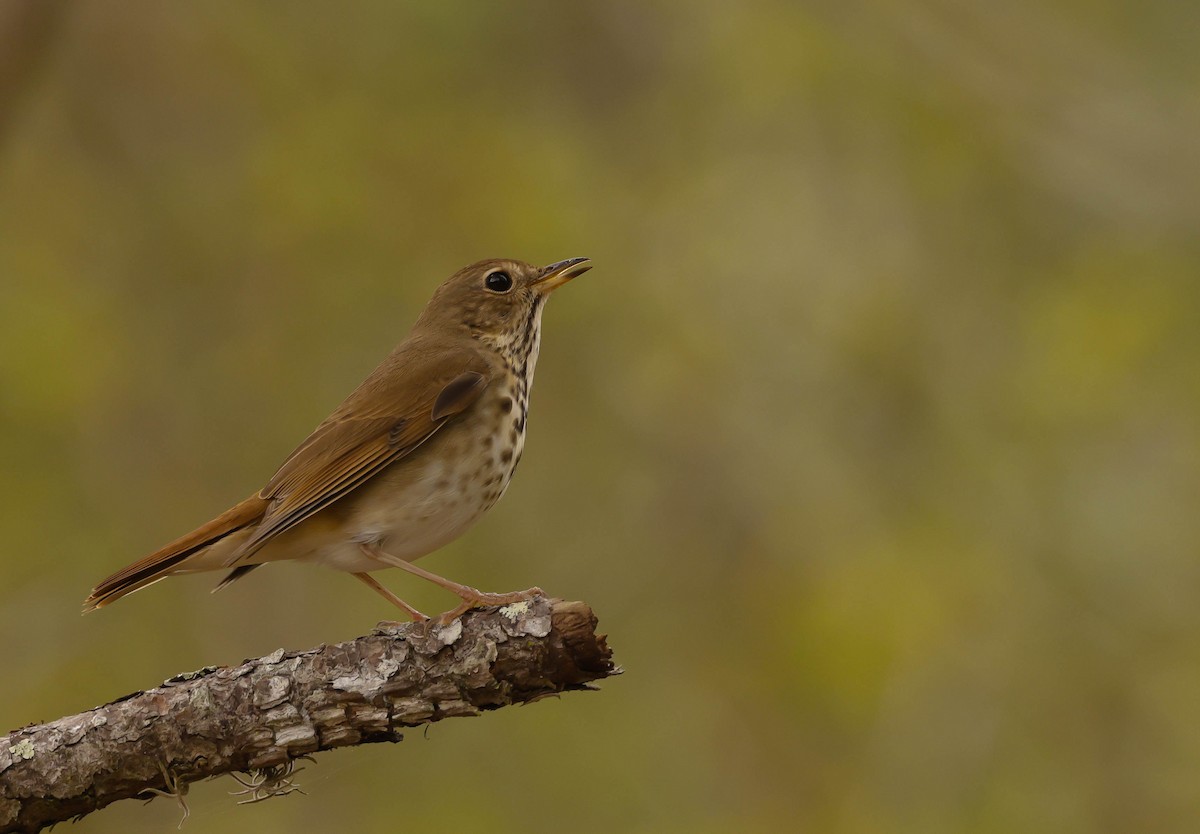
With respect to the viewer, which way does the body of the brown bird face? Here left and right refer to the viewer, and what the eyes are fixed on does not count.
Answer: facing to the right of the viewer
